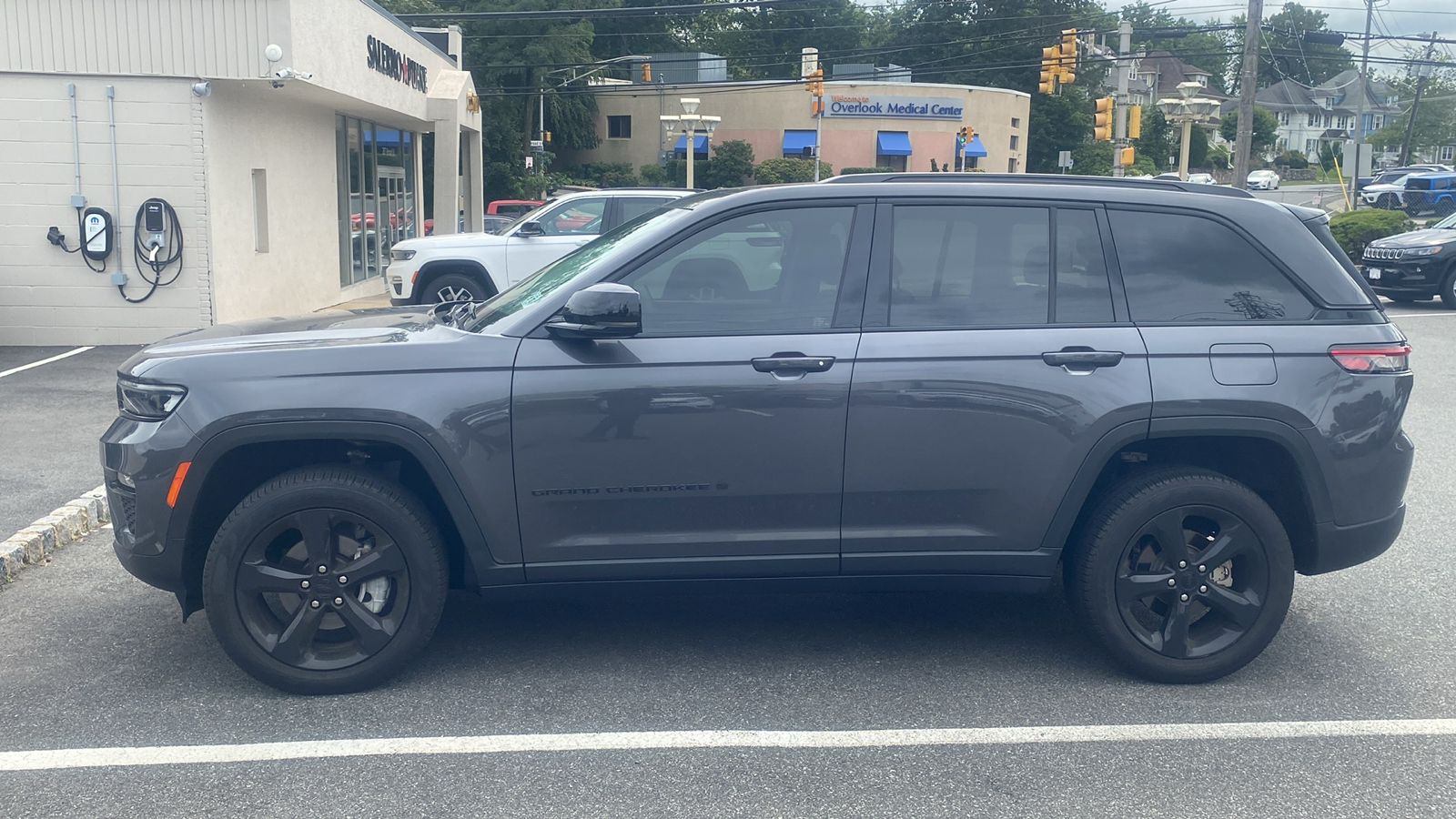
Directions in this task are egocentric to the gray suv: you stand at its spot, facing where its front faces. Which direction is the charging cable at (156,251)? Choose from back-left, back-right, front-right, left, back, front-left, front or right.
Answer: front-right

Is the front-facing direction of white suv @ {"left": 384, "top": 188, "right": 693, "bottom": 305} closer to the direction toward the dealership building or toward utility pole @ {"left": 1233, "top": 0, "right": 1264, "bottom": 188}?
the dealership building

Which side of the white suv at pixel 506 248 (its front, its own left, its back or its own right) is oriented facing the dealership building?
front

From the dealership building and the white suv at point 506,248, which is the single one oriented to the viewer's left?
the white suv

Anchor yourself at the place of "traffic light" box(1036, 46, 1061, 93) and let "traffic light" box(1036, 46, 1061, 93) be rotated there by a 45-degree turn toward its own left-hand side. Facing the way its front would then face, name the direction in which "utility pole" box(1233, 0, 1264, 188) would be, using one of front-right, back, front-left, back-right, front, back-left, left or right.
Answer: left

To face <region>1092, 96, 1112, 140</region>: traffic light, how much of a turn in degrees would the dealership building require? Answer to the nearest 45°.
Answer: approximately 90° to its left

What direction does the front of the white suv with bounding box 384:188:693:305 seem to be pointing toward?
to the viewer's left

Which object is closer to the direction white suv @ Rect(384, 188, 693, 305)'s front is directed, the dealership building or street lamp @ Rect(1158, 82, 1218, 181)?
the dealership building

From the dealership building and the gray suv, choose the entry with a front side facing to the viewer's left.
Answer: the gray suv

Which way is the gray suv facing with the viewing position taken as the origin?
facing to the left of the viewer

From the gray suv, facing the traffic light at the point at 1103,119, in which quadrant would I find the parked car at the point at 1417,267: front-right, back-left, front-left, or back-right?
front-right

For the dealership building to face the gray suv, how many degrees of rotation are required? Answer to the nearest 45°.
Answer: approximately 45° to its right

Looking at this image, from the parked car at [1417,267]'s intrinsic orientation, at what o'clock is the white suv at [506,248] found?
The white suv is roughly at 12 o'clock from the parked car.

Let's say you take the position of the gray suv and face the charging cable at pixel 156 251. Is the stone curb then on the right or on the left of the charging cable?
left
